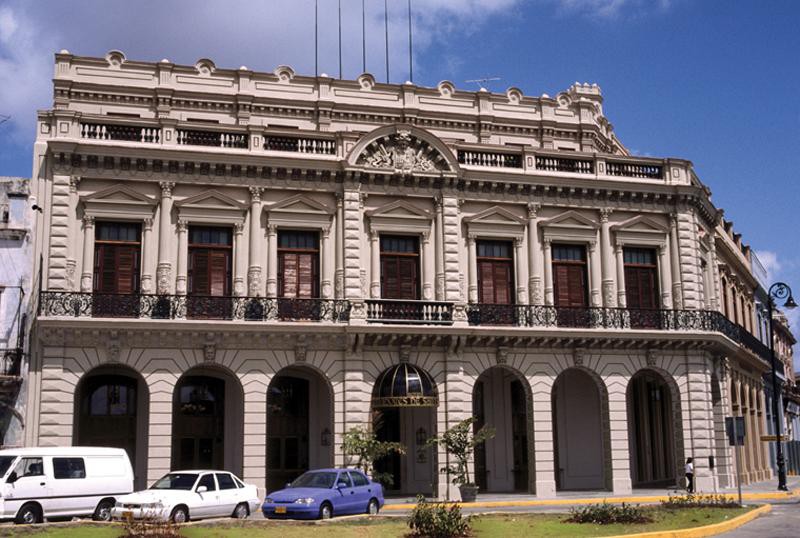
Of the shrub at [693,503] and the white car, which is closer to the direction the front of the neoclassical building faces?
the white car

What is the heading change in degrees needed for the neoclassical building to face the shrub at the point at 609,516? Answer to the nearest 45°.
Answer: approximately 45° to its left

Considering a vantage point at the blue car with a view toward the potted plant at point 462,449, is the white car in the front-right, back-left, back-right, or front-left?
back-left

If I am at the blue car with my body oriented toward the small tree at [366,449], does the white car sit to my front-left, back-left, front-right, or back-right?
back-left

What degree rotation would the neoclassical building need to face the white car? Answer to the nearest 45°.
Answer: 0° — it already faces it

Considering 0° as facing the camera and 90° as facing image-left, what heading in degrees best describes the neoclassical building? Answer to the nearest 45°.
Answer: approximately 0°

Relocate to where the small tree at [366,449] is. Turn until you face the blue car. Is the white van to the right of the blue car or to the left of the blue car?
right

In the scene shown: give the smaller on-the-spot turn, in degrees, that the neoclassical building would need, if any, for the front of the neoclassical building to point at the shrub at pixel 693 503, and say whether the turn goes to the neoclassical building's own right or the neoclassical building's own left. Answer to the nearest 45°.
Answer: approximately 45° to the neoclassical building's own left

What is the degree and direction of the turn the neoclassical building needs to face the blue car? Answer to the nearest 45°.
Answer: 0° — it already faces it

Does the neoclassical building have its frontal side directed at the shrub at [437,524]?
yes
